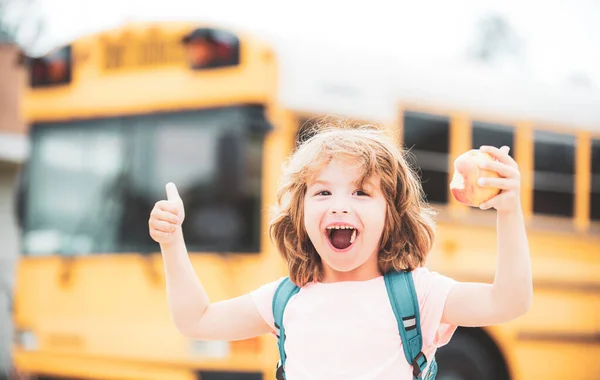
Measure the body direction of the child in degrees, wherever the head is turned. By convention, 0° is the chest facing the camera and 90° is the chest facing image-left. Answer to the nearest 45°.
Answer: approximately 0°

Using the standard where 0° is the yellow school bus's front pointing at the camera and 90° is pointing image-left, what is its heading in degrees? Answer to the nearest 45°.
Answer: approximately 45°
